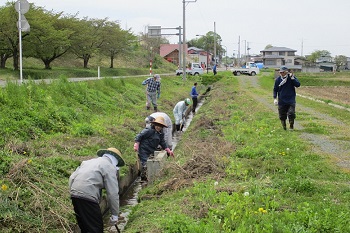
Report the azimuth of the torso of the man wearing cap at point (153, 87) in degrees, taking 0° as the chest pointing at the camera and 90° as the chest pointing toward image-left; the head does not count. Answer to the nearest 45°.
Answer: approximately 315°

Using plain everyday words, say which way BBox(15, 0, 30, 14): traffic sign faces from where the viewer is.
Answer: facing away from the viewer

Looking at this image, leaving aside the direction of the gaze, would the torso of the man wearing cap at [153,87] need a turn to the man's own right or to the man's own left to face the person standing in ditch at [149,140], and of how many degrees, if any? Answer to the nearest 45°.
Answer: approximately 45° to the man's own right

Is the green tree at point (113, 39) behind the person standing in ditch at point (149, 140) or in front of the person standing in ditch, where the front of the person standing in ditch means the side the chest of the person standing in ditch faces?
behind
